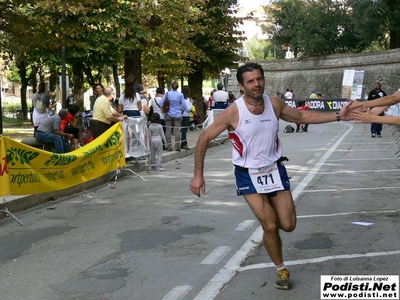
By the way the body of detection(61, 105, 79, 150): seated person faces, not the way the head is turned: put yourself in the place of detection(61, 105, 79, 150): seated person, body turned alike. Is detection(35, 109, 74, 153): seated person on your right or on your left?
on your right

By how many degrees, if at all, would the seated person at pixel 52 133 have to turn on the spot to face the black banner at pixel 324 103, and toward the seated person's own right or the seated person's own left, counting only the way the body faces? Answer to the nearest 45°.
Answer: approximately 45° to the seated person's own left
